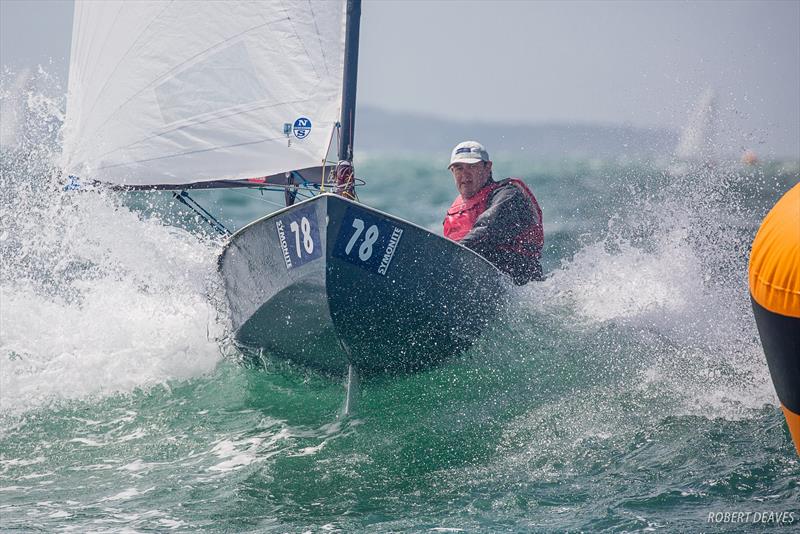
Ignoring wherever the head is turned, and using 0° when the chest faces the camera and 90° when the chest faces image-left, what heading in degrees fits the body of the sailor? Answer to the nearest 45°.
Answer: approximately 45°

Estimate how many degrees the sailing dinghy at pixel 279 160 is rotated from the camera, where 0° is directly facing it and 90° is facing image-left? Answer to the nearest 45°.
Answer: approximately 0°

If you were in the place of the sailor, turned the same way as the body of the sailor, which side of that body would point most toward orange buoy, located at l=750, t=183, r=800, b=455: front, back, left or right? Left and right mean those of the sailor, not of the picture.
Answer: left
